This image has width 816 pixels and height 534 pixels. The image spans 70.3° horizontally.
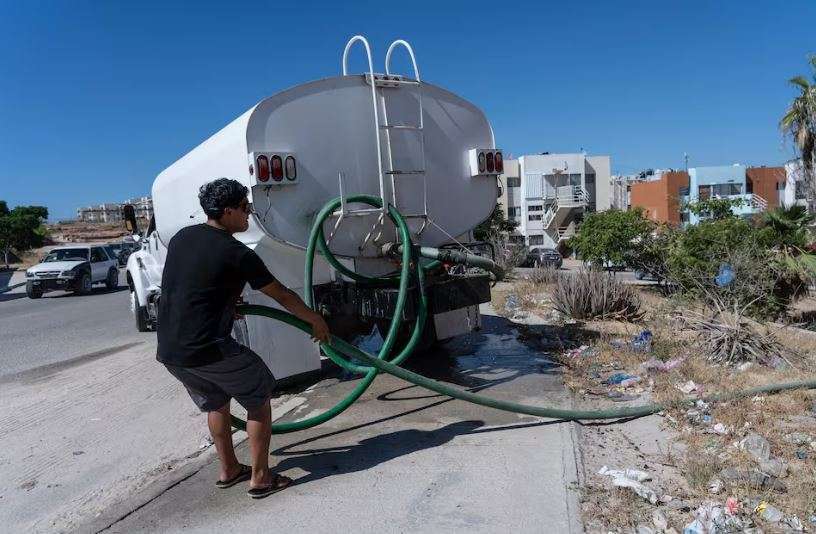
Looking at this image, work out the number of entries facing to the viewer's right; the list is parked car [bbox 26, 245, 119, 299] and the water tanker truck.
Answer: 0

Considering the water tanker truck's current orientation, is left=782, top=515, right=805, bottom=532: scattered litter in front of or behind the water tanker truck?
behind

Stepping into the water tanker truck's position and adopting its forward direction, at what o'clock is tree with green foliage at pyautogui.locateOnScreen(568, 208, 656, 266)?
The tree with green foliage is roughly at 3 o'clock from the water tanker truck.

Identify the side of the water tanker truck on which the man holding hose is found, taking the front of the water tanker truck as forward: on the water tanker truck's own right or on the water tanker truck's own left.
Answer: on the water tanker truck's own left

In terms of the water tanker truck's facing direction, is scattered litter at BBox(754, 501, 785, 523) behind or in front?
behind

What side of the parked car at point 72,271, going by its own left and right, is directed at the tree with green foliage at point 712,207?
left

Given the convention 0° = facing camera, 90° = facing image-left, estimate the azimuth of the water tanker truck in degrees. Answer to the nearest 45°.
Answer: approximately 135°

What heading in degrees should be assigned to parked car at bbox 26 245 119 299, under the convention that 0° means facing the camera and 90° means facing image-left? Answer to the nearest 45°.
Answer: approximately 45°

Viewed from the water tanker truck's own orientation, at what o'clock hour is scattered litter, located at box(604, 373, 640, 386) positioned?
The scattered litter is roughly at 5 o'clock from the water tanker truck.

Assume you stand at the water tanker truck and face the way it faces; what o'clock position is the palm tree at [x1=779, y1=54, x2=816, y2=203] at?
The palm tree is roughly at 3 o'clock from the water tanker truck.

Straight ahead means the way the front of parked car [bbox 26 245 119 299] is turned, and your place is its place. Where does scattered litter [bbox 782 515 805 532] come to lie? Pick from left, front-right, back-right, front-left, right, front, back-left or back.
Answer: front-left

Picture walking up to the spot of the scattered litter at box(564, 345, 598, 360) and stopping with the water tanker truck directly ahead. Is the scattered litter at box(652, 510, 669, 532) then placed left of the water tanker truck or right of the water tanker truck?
left

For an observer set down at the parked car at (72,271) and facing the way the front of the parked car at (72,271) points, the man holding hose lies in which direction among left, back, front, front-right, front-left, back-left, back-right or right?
front-left
